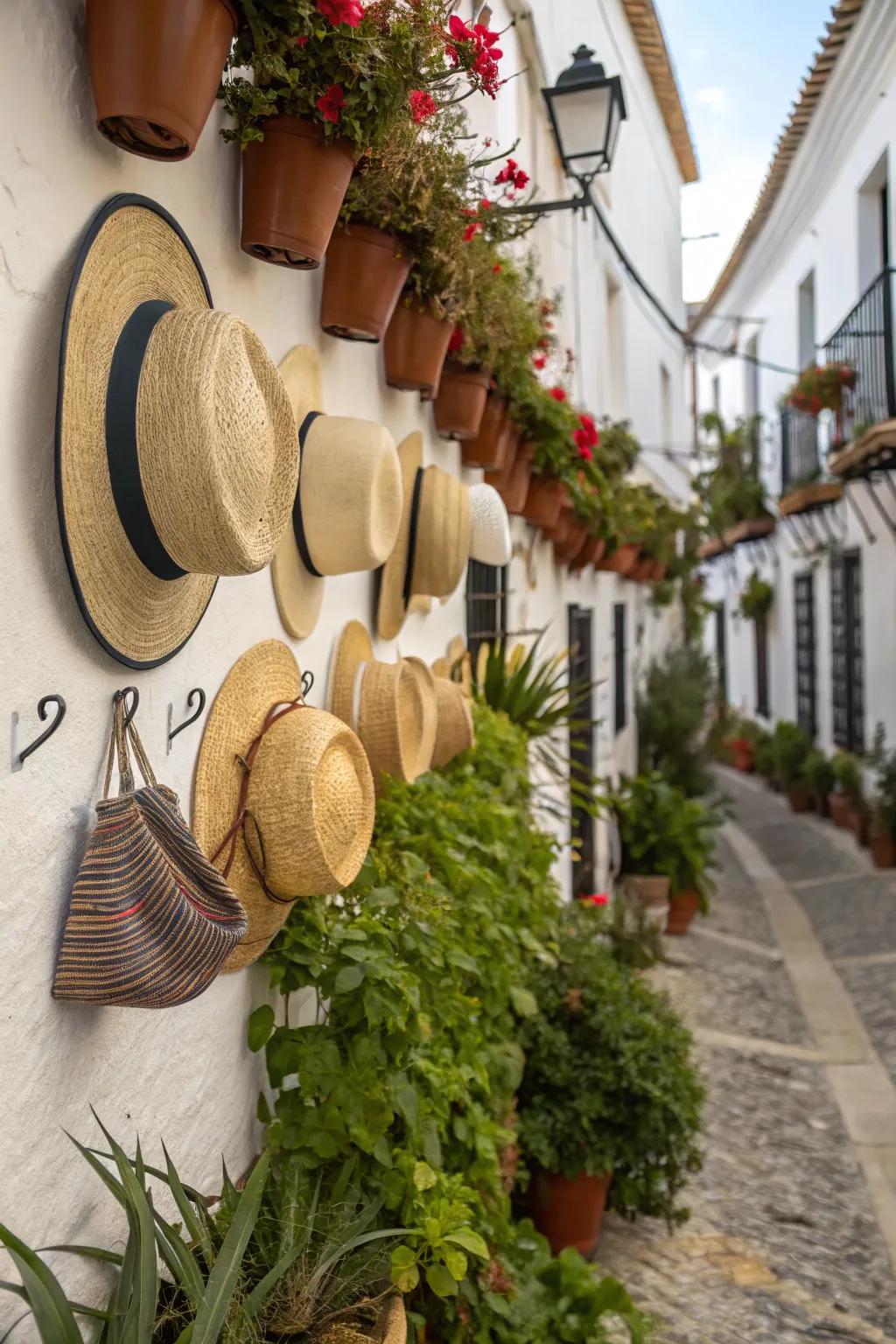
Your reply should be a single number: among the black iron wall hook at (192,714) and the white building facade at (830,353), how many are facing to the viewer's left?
1

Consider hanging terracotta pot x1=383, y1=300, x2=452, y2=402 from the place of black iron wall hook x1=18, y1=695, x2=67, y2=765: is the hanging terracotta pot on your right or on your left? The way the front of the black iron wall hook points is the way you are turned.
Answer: on your left

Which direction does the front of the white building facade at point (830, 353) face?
to the viewer's left

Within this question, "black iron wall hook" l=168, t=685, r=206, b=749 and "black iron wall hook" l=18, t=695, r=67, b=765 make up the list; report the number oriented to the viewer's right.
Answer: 2

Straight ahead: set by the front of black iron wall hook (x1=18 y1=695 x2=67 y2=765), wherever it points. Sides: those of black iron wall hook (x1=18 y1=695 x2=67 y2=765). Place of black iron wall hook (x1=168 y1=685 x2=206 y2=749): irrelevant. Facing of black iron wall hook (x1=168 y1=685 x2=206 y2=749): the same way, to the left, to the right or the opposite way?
the same way

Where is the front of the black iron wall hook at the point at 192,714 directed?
to the viewer's right

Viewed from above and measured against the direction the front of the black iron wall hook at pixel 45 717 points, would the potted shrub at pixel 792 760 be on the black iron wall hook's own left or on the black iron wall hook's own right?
on the black iron wall hook's own left

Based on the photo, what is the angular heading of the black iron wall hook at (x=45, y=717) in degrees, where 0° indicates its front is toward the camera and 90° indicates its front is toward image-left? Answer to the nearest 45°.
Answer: approximately 270°

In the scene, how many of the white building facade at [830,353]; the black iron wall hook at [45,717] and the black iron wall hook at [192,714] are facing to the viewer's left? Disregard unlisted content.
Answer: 1

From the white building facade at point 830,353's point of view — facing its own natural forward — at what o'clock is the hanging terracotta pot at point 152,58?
The hanging terracotta pot is roughly at 9 o'clock from the white building facade.
